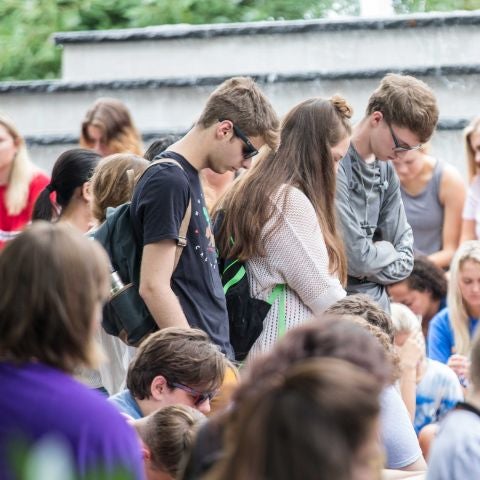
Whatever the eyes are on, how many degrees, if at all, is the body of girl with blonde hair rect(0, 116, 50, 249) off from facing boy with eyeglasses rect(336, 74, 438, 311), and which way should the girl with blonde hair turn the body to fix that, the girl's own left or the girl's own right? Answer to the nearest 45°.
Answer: approximately 90° to the girl's own left

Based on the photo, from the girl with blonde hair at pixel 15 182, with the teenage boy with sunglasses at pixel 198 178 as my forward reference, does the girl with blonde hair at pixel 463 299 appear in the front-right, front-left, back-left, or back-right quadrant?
front-left

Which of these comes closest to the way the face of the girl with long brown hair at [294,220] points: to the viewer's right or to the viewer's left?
to the viewer's right

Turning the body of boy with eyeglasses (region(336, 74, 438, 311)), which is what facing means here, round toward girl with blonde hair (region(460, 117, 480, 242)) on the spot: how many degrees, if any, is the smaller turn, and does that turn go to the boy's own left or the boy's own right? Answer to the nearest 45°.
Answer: approximately 135° to the boy's own left

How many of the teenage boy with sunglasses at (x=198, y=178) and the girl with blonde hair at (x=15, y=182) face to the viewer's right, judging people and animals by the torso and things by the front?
1

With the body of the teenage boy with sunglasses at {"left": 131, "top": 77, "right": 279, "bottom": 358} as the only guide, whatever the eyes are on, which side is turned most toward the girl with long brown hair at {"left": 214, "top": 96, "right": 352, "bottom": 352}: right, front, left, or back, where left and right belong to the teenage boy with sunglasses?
front

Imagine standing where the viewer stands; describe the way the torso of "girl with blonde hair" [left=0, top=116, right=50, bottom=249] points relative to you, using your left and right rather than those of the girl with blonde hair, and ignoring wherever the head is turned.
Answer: facing the viewer and to the left of the viewer

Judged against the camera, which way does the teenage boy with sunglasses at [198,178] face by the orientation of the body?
to the viewer's right

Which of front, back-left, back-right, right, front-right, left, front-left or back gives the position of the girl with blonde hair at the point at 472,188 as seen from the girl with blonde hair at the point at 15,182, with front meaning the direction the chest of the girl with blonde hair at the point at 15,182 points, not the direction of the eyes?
back-left

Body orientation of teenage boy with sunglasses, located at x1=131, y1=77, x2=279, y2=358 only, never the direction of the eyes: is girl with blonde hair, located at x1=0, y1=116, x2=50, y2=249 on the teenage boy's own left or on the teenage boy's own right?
on the teenage boy's own left

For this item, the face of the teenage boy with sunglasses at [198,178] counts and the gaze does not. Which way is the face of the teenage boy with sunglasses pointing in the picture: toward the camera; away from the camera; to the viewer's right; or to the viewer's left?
to the viewer's right

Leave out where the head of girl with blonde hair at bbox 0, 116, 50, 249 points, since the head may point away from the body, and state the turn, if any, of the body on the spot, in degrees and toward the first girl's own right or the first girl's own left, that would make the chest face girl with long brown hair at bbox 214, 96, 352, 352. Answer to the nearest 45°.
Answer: approximately 90° to the first girl's own left

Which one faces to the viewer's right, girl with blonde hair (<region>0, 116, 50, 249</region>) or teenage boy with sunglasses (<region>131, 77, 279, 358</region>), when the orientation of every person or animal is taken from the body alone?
the teenage boy with sunglasses

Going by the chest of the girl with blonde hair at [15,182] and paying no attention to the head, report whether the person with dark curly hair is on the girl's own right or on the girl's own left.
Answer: on the girl's own left

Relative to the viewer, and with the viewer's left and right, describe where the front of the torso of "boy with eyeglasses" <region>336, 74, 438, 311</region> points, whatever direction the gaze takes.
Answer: facing the viewer and to the right of the viewer
